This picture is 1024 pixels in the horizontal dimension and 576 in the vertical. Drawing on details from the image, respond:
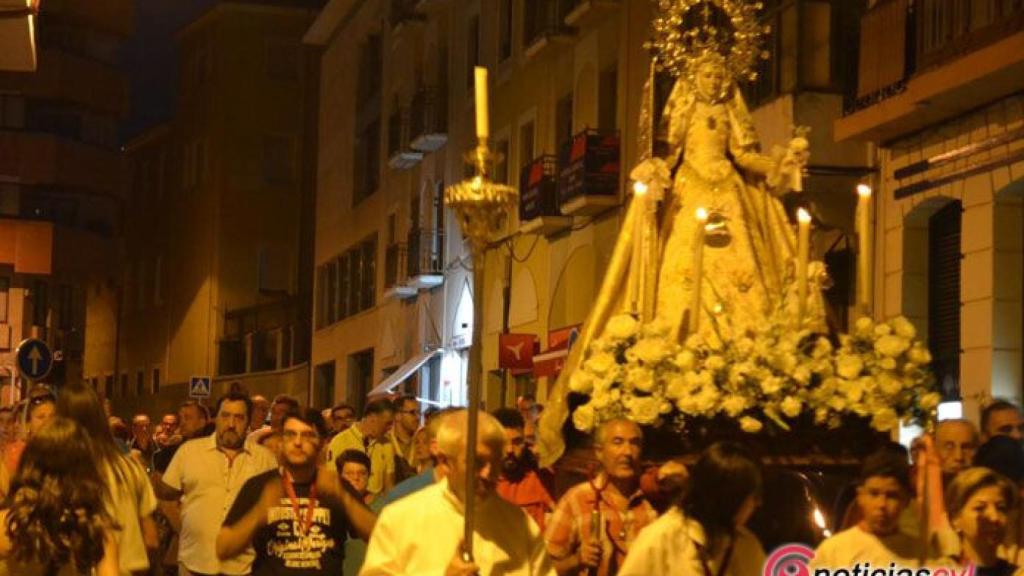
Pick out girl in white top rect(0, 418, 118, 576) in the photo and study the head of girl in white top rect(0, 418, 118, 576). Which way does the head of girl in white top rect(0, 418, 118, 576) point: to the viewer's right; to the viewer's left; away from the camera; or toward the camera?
away from the camera

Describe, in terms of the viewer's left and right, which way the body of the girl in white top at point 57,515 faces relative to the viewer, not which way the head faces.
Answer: facing away from the viewer

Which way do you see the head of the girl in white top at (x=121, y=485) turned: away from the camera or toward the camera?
away from the camera

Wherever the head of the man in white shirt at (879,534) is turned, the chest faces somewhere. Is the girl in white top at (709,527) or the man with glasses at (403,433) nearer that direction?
the girl in white top
